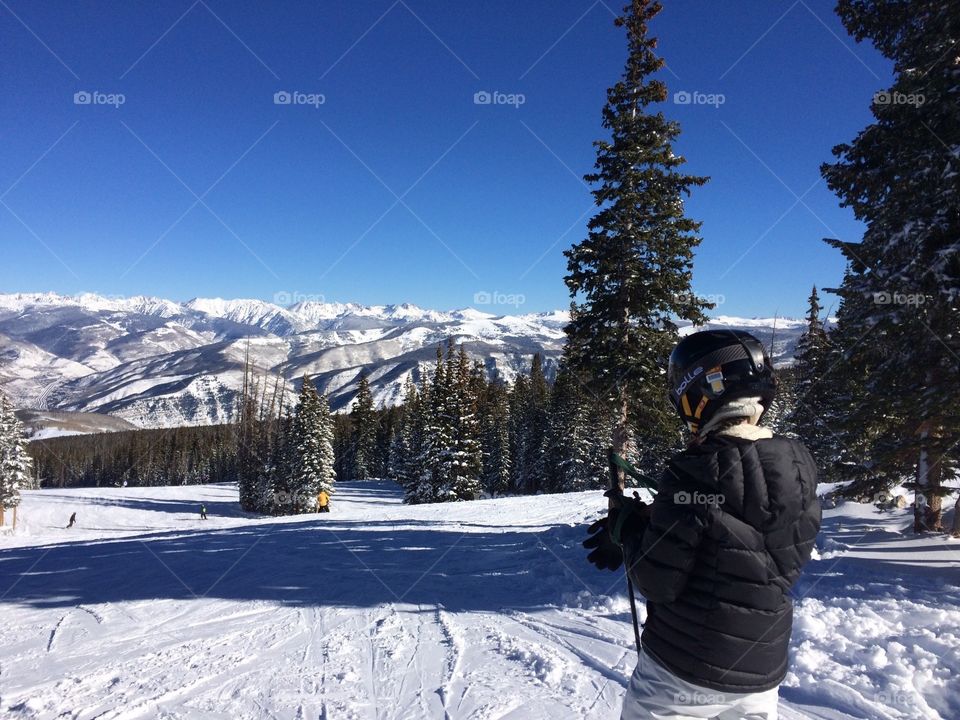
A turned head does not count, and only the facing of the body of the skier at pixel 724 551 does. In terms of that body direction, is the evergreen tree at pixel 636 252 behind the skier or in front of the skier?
in front

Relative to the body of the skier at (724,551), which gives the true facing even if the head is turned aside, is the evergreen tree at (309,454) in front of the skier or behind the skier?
in front

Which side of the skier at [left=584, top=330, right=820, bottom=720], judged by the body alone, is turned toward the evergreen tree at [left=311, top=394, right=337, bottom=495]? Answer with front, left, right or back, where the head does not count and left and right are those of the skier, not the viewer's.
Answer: front

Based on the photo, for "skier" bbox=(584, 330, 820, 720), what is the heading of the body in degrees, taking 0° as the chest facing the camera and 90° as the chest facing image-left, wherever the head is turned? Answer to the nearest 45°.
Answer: approximately 135°

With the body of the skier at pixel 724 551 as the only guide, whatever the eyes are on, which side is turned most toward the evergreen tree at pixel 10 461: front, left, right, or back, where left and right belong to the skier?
front

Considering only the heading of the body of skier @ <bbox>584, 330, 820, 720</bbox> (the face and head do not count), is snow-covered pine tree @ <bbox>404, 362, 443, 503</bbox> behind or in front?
in front
